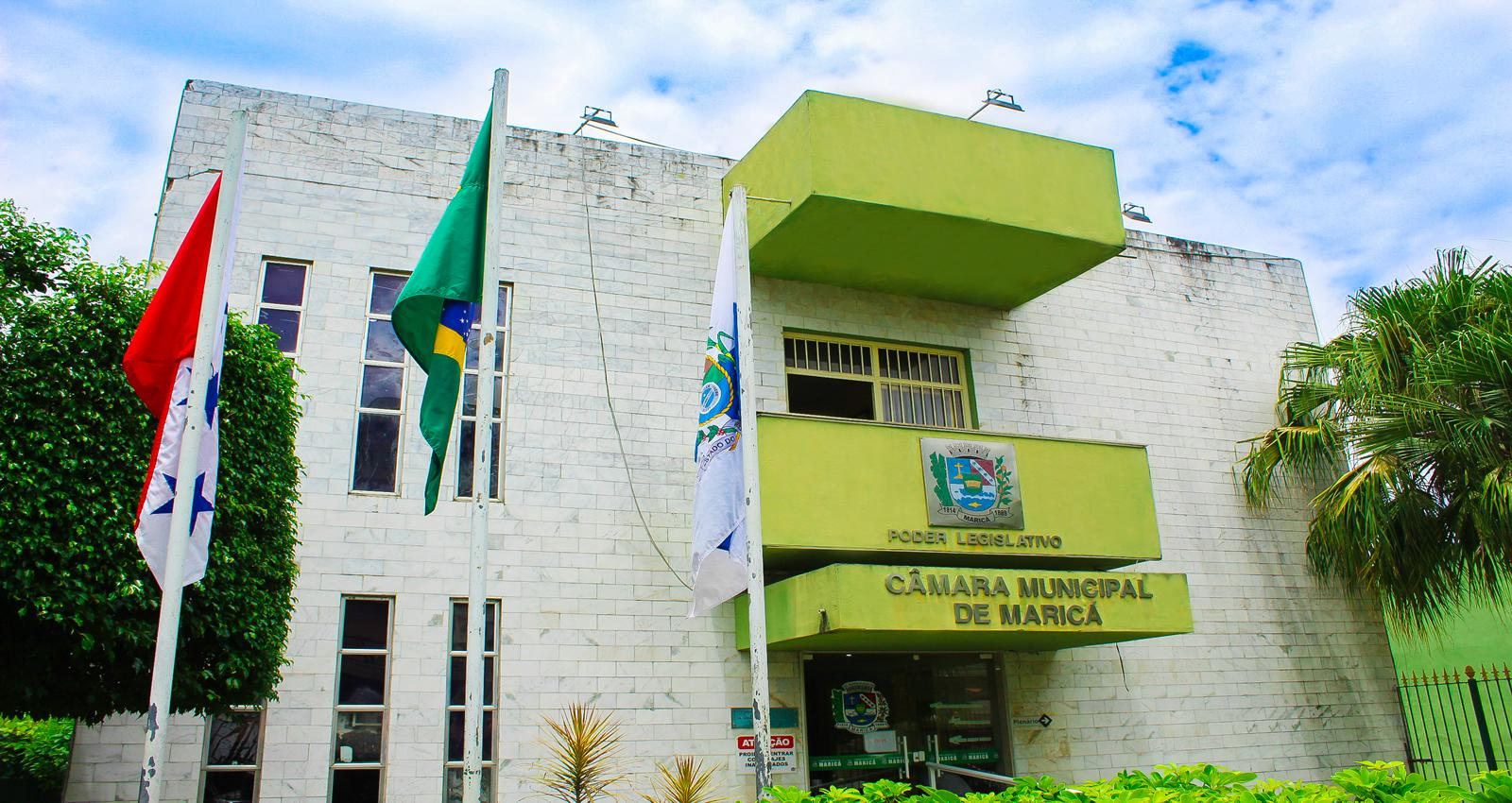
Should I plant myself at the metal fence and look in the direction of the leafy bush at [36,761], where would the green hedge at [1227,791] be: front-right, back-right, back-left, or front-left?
front-left

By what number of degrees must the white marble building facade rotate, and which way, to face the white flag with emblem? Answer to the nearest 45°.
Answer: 0° — it already faces it

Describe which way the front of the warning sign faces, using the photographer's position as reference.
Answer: facing the viewer

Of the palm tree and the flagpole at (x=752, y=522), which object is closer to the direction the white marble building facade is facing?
the flagpole

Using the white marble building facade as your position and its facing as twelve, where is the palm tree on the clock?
The palm tree is roughly at 9 o'clock from the white marble building facade.

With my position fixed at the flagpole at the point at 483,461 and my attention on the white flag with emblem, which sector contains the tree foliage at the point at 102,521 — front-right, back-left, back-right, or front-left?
back-left

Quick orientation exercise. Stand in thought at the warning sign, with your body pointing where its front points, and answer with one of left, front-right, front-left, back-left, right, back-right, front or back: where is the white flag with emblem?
front

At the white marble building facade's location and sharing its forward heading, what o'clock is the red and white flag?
The red and white flag is roughly at 1 o'clock from the white marble building facade.

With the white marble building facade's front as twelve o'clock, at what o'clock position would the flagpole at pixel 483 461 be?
The flagpole is roughly at 12 o'clock from the white marble building facade.

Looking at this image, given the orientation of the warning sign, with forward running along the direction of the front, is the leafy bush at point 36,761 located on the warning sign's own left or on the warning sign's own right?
on the warning sign's own right

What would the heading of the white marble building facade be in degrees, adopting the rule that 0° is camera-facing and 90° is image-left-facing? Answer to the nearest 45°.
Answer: approximately 0°

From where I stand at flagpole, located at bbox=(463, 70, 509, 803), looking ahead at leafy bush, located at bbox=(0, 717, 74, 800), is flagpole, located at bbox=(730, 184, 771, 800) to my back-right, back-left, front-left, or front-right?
back-right

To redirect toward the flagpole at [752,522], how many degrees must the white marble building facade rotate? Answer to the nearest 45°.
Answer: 0° — it already faces it

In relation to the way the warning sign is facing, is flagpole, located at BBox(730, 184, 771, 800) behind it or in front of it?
in front

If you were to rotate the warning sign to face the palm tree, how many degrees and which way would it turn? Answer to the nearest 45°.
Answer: approximately 90° to its left

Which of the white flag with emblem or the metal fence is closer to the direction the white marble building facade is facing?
the white flag with emblem
